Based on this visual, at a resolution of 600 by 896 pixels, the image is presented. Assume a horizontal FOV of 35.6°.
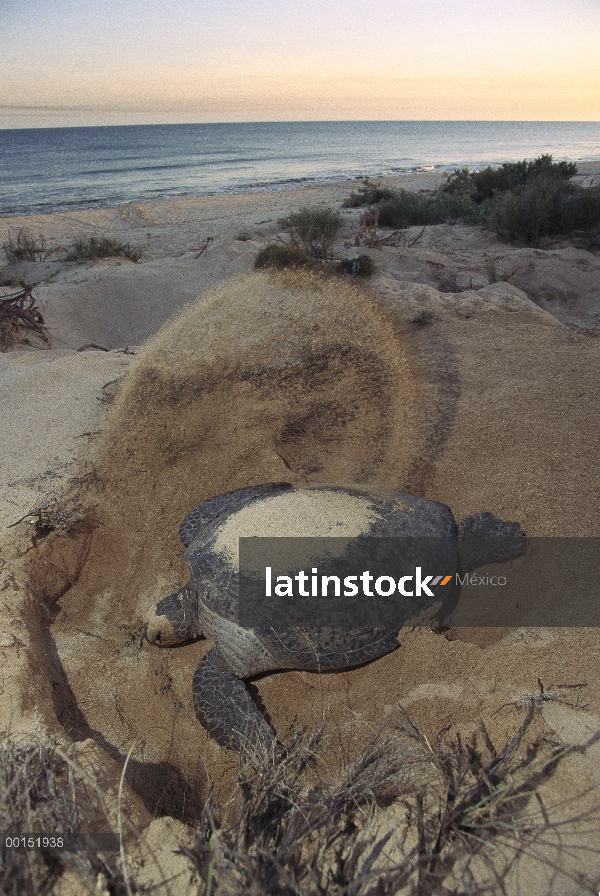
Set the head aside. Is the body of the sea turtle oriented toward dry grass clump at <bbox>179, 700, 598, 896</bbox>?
no

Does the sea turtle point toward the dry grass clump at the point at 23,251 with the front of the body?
no

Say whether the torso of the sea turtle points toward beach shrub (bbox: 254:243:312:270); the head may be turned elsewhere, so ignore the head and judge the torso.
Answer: no

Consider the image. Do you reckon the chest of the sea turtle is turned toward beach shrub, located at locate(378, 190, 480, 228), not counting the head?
no
